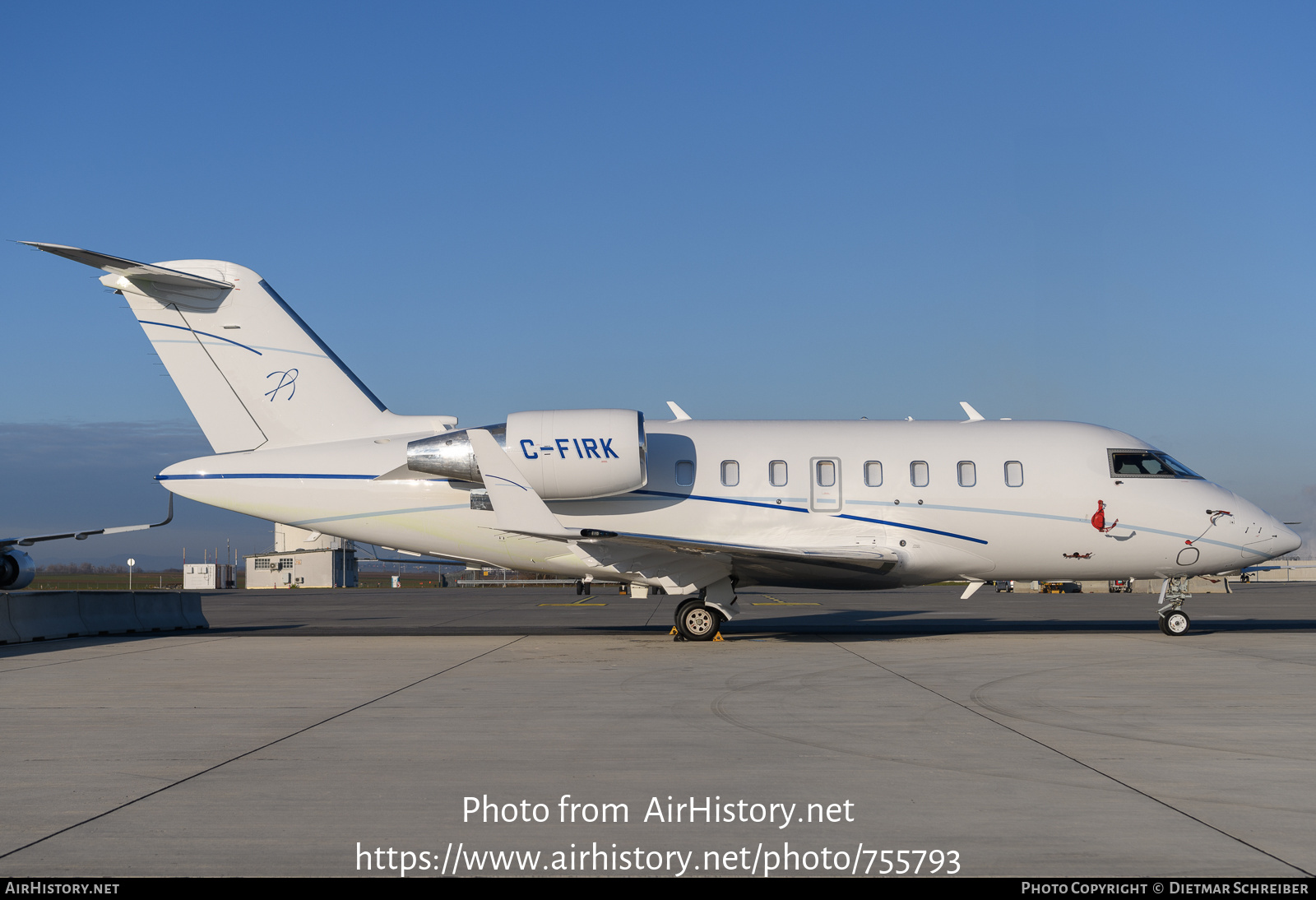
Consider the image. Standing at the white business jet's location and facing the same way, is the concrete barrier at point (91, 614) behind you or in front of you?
behind

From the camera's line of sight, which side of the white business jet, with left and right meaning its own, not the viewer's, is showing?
right

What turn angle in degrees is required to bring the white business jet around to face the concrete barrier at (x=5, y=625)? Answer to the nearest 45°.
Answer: approximately 180°

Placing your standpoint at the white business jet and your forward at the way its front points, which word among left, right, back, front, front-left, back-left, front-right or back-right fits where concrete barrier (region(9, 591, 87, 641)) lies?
back

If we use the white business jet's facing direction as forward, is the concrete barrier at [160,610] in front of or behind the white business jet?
behind
